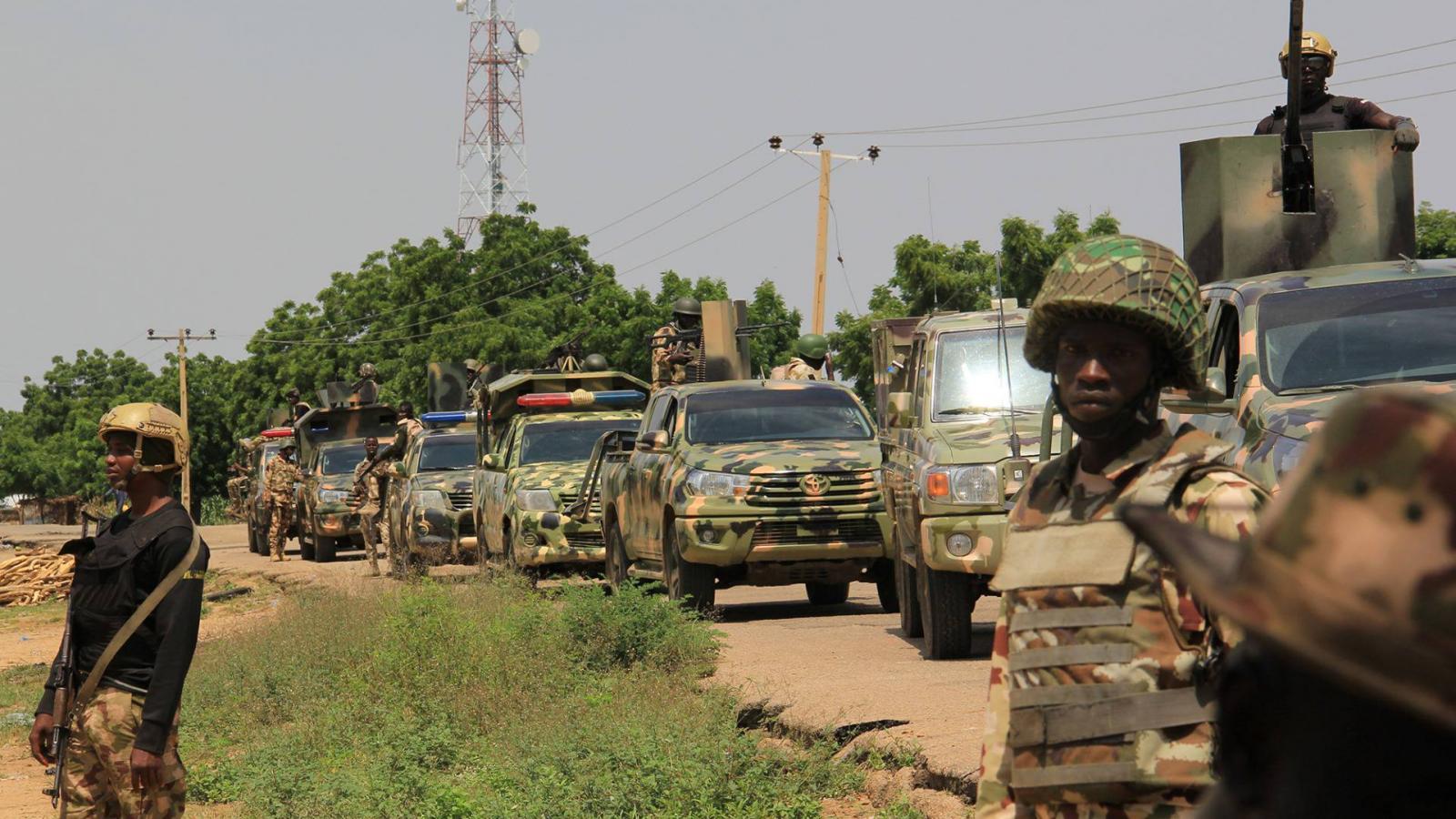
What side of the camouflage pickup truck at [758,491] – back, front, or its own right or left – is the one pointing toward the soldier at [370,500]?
back

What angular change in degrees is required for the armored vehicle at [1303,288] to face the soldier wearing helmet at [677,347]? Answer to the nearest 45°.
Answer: approximately 180°

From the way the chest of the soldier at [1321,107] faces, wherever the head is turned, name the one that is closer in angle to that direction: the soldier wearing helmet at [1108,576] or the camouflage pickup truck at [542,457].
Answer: the soldier wearing helmet

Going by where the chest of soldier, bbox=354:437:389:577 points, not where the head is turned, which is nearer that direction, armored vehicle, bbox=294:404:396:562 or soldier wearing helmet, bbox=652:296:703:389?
the soldier wearing helmet

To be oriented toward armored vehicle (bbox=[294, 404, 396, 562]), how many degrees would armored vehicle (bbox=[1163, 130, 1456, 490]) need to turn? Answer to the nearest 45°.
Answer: approximately 180°

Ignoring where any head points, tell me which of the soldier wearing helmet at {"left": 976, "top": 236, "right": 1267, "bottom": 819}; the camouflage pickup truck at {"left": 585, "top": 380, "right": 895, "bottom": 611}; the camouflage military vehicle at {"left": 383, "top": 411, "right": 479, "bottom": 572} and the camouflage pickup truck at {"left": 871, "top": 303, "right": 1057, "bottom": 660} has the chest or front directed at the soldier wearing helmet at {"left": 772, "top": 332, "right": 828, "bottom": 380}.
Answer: the camouflage military vehicle
